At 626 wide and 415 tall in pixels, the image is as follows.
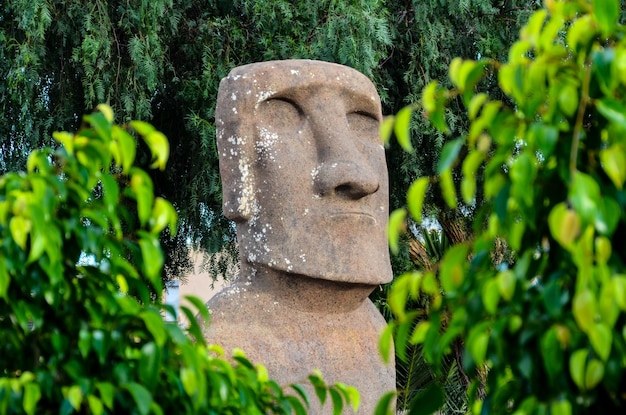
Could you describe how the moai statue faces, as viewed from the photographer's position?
facing the viewer and to the right of the viewer

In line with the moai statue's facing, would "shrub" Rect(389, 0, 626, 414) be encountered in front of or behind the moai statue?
in front

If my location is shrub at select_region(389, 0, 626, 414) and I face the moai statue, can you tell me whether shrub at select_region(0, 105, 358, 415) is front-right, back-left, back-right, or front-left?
front-left

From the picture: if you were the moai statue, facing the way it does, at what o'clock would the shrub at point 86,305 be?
The shrub is roughly at 2 o'clock from the moai statue.

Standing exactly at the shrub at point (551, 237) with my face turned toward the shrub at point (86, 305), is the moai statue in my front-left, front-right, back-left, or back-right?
front-right

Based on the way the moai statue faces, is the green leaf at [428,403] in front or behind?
in front

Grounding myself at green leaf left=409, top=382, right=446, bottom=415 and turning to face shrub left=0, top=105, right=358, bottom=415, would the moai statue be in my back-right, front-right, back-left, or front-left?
front-right
